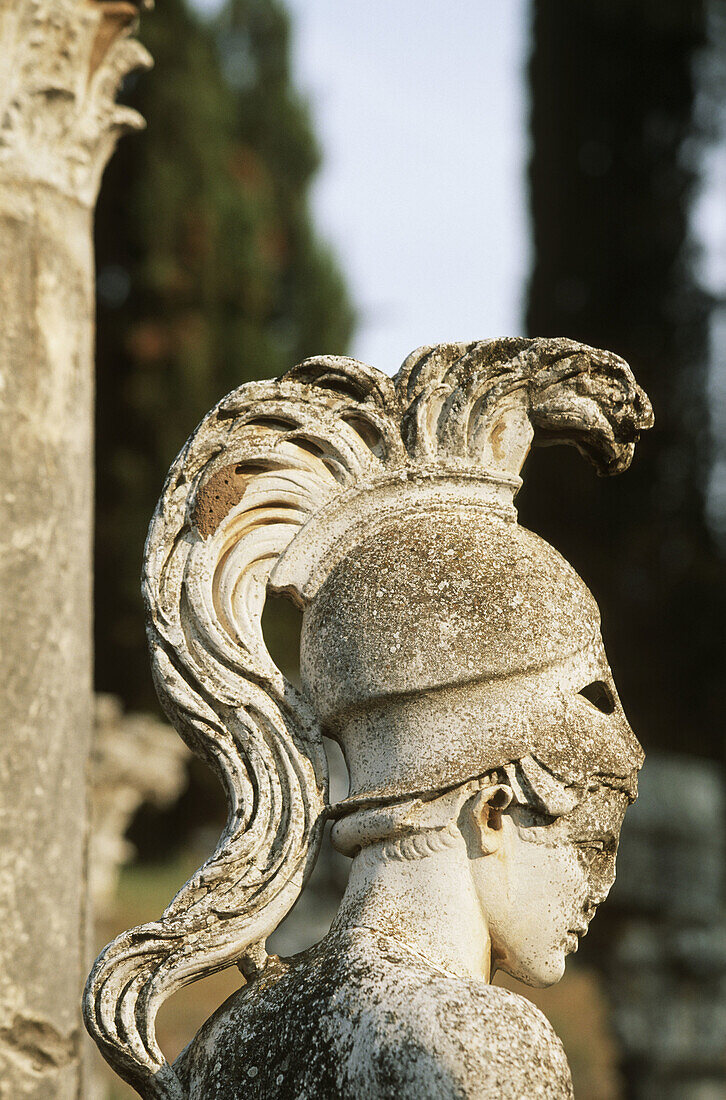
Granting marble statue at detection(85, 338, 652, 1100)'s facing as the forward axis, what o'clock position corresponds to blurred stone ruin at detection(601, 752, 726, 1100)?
The blurred stone ruin is roughly at 11 o'clock from the marble statue.

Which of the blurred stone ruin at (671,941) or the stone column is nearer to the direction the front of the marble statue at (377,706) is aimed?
the blurred stone ruin

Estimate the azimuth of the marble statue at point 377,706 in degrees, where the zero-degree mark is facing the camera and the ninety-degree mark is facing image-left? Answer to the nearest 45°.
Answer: approximately 225°
